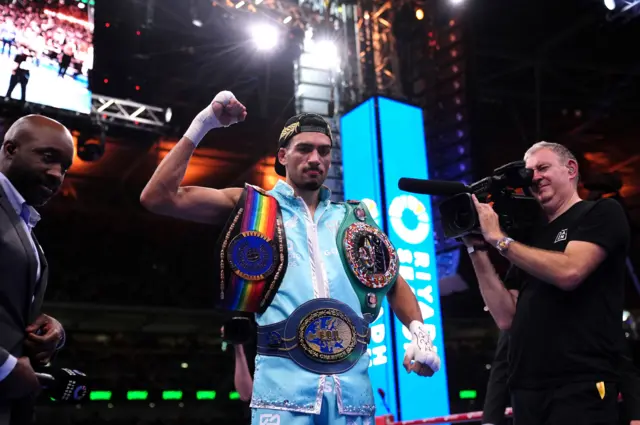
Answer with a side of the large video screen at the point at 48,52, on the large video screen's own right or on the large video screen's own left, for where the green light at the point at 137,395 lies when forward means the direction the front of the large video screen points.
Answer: on the large video screen's own left

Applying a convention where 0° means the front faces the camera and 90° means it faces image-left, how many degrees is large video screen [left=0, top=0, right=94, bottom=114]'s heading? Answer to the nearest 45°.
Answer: approximately 315°

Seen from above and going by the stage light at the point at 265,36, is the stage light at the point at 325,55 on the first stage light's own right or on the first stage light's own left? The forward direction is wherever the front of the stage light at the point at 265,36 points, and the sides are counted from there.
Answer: on the first stage light's own left

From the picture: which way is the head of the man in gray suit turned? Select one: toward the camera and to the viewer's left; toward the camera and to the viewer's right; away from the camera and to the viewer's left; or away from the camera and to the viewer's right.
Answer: toward the camera and to the viewer's right

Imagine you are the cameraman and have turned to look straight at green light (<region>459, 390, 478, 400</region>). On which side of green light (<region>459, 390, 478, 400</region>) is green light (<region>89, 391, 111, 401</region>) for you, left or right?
left

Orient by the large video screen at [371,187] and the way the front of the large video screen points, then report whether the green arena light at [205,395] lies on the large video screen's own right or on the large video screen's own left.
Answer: on the large video screen's own right

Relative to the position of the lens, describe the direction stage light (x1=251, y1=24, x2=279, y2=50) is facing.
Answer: facing the viewer

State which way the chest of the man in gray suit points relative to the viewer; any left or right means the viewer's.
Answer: facing the viewer and to the right of the viewer

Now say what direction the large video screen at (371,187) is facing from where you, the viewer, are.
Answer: facing the viewer and to the left of the viewer

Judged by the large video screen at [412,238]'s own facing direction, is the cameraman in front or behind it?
in front

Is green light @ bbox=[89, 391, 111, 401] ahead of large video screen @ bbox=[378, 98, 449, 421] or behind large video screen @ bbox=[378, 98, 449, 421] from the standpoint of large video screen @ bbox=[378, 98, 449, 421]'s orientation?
behind

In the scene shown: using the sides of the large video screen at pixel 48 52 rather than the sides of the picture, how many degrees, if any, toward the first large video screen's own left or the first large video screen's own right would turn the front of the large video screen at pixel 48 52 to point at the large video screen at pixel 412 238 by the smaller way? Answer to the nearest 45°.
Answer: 0° — it already faces it
